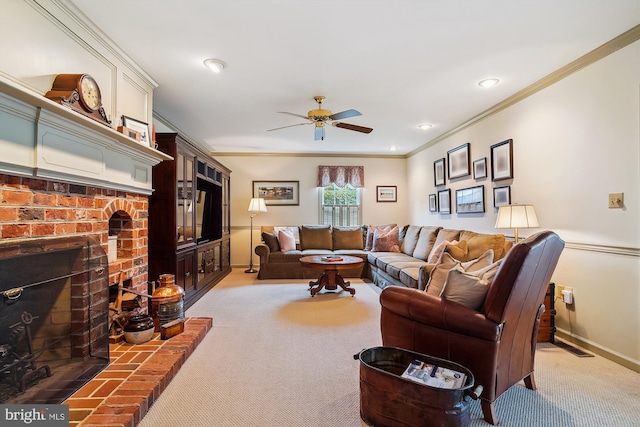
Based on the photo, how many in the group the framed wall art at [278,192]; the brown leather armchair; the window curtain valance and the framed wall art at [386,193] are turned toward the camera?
3

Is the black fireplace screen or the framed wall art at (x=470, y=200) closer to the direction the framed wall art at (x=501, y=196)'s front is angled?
the black fireplace screen

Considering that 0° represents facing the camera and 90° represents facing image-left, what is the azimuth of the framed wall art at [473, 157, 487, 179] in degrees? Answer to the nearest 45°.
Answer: approximately 45°

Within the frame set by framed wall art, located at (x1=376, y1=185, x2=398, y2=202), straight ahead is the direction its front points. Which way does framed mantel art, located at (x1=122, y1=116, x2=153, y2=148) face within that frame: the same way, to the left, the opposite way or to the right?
to the left

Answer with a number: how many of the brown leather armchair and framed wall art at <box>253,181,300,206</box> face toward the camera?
1

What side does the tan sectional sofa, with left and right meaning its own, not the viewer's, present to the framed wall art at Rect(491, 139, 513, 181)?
left

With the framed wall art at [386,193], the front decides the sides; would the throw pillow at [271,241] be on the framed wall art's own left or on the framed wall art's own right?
on the framed wall art's own right

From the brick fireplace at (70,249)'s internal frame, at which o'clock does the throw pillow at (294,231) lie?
The throw pillow is roughly at 9 o'clock from the brick fireplace.

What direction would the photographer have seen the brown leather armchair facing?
facing away from the viewer and to the left of the viewer

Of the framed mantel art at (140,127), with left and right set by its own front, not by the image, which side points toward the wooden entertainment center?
left

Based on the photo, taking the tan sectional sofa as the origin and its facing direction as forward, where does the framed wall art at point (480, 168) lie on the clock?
The framed wall art is roughly at 9 o'clock from the tan sectional sofa.
